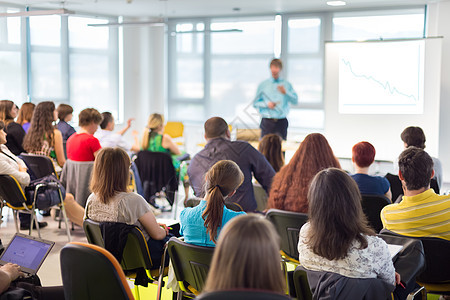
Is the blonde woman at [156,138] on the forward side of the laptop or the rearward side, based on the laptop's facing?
on the rearward side

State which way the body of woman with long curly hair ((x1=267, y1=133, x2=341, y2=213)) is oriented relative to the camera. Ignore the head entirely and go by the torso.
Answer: away from the camera

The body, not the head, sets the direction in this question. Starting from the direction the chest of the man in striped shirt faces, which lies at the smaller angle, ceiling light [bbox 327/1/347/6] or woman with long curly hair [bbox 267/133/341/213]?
the ceiling light

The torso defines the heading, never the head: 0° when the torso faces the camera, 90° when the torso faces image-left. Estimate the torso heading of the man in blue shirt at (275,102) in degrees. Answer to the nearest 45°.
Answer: approximately 0°

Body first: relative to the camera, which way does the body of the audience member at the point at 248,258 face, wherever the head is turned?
away from the camera

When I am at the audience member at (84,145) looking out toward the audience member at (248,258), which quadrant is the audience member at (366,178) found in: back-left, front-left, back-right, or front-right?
front-left

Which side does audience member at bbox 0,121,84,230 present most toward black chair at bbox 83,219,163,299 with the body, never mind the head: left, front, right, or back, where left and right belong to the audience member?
right

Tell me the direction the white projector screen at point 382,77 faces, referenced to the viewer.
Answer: facing the viewer

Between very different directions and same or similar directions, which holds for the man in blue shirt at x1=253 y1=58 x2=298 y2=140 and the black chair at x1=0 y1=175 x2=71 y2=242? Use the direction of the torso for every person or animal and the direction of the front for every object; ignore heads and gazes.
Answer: very different directions

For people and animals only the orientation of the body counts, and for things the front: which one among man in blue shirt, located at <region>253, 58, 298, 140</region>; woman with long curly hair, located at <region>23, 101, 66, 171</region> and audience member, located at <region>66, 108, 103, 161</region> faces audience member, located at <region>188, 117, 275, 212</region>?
the man in blue shirt

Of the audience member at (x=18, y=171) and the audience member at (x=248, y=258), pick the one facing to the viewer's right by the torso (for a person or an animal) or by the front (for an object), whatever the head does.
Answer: the audience member at (x=18, y=171)

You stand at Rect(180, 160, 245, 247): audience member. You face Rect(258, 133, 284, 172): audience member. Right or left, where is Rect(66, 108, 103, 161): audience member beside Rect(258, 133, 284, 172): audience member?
left

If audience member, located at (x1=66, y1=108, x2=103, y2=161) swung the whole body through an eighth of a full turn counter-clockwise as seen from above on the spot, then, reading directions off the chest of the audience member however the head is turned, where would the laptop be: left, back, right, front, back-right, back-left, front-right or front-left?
back

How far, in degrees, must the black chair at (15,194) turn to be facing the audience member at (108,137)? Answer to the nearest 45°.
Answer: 0° — it already faces them

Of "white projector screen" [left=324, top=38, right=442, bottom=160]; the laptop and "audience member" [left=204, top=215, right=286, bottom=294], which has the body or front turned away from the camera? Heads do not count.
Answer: the audience member

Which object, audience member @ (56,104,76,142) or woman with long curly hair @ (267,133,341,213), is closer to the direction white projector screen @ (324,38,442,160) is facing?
the woman with long curly hair

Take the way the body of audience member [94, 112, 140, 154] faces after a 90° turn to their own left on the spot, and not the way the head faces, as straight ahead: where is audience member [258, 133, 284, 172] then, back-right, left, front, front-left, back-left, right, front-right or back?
back
